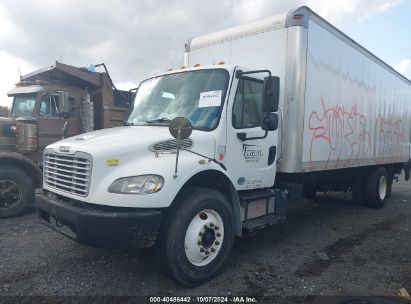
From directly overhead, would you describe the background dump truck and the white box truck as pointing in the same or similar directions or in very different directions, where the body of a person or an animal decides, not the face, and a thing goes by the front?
same or similar directions

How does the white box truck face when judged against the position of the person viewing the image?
facing the viewer and to the left of the viewer

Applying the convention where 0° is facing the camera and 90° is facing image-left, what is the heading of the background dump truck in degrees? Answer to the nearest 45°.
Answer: approximately 45°

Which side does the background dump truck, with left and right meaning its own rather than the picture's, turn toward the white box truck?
left

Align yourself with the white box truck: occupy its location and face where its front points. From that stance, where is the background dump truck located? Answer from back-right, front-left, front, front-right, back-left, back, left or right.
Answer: right

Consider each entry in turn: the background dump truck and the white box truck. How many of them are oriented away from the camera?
0
